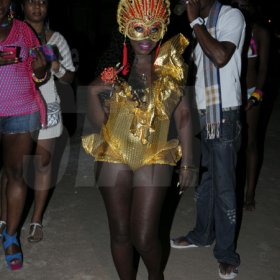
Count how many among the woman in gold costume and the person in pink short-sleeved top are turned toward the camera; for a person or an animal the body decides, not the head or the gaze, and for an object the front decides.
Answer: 2

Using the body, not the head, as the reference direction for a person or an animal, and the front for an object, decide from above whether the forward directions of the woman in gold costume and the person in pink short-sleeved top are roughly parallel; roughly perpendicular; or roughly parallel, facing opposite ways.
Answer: roughly parallel

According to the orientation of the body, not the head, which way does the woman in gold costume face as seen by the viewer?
toward the camera

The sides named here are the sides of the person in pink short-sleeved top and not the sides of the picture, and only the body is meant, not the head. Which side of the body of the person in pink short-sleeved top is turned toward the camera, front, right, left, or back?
front

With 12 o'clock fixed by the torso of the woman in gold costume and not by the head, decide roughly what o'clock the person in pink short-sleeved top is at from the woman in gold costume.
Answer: The person in pink short-sleeved top is roughly at 4 o'clock from the woman in gold costume.
